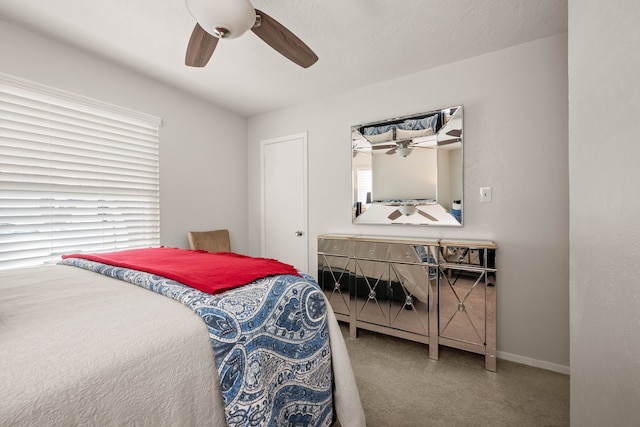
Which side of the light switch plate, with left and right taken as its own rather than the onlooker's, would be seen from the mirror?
right

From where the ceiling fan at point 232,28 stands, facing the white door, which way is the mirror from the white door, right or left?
right

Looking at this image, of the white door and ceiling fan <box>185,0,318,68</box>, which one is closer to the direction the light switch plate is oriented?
the ceiling fan

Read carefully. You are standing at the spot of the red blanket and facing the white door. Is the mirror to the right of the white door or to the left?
right

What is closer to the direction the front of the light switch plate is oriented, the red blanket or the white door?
the red blanket

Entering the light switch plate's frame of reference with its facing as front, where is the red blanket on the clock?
The red blanket is roughly at 1 o'clock from the light switch plate.

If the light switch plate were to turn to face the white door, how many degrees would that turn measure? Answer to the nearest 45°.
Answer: approximately 90° to its right

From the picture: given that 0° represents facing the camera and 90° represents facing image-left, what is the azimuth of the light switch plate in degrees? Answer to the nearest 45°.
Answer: approximately 0°

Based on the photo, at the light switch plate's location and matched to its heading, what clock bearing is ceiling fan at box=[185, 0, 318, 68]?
The ceiling fan is roughly at 1 o'clock from the light switch plate.
